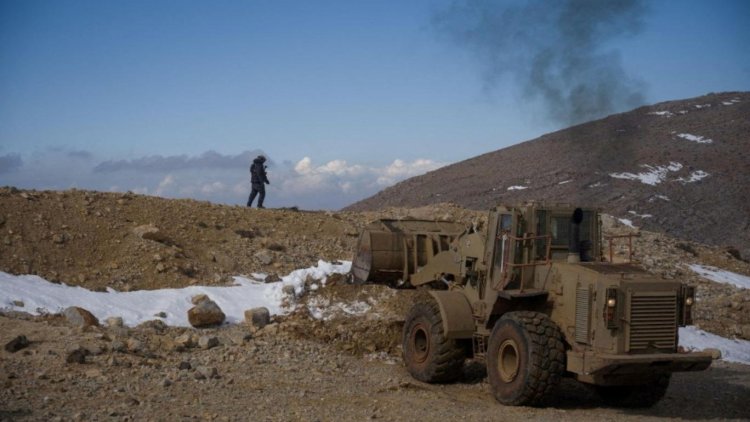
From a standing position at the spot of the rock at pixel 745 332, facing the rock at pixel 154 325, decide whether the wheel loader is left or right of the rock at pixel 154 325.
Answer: left

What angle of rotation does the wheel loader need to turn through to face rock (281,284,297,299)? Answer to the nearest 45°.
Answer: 0° — it already faces it

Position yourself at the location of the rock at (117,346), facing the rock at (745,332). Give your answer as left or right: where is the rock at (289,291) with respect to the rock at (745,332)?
left

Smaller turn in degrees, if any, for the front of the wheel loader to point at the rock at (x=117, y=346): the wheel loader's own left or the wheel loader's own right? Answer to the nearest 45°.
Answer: approximately 45° to the wheel loader's own left

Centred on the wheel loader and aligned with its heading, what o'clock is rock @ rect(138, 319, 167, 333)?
The rock is roughly at 11 o'clock from the wheel loader.

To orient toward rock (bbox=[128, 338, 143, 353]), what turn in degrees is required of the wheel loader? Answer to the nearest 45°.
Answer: approximately 45° to its left

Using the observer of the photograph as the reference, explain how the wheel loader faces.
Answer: facing away from the viewer and to the left of the viewer

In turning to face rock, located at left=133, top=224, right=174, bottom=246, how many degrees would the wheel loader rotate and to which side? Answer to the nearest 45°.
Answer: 0° — it already faces it

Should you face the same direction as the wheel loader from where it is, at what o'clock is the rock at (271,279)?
The rock is roughly at 12 o'clock from the wheel loader.

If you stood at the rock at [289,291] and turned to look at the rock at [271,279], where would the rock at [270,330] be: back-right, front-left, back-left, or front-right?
back-left
